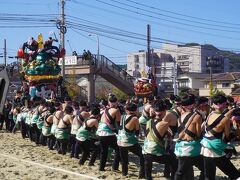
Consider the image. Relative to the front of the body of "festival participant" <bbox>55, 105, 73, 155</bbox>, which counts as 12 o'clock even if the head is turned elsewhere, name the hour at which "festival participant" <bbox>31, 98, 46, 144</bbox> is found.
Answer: "festival participant" <bbox>31, 98, 46, 144</bbox> is roughly at 10 o'clock from "festival participant" <bbox>55, 105, 73, 155</bbox>.

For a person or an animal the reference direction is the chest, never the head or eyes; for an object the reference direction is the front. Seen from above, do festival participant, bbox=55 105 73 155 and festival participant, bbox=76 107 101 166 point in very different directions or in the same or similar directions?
same or similar directions

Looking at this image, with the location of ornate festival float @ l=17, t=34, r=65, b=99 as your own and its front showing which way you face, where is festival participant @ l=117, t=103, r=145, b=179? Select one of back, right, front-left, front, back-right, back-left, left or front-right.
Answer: front

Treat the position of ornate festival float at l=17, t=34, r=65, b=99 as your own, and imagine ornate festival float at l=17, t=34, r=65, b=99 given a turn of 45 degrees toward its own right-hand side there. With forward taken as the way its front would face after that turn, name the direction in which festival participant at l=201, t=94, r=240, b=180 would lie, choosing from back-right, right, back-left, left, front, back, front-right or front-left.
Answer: front-left

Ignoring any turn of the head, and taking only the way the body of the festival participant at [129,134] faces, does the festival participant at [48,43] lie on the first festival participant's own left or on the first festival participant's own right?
on the first festival participant's own left

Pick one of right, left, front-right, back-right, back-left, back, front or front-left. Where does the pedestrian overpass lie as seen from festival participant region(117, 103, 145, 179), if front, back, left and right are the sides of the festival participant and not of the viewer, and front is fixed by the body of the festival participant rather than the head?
front-left

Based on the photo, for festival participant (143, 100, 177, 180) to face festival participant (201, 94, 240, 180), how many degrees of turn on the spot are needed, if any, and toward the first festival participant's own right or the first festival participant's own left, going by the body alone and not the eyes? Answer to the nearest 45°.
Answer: approximately 90° to the first festival participant's own right

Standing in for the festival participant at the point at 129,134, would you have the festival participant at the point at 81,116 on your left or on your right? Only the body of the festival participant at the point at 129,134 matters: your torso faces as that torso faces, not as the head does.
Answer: on your left

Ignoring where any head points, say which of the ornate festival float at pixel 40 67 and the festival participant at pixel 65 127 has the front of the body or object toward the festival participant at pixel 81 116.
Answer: the ornate festival float

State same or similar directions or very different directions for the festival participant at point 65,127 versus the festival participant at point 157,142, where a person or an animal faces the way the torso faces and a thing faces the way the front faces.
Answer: same or similar directions

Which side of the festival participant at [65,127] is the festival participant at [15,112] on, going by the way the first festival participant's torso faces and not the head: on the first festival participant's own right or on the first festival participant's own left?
on the first festival participant's own left

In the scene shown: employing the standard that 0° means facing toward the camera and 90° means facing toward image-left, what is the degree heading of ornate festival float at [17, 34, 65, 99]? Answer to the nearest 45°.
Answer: approximately 0°

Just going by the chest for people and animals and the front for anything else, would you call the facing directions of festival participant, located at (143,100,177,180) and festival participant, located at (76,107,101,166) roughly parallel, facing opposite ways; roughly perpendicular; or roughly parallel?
roughly parallel

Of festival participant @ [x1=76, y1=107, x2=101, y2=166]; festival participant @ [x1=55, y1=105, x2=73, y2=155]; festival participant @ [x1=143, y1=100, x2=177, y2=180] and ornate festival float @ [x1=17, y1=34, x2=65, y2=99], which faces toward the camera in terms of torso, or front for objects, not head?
the ornate festival float

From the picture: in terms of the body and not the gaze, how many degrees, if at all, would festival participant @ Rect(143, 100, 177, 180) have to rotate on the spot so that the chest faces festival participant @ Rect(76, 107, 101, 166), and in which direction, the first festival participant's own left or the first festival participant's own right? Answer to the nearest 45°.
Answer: approximately 90° to the first festival participant's own left
